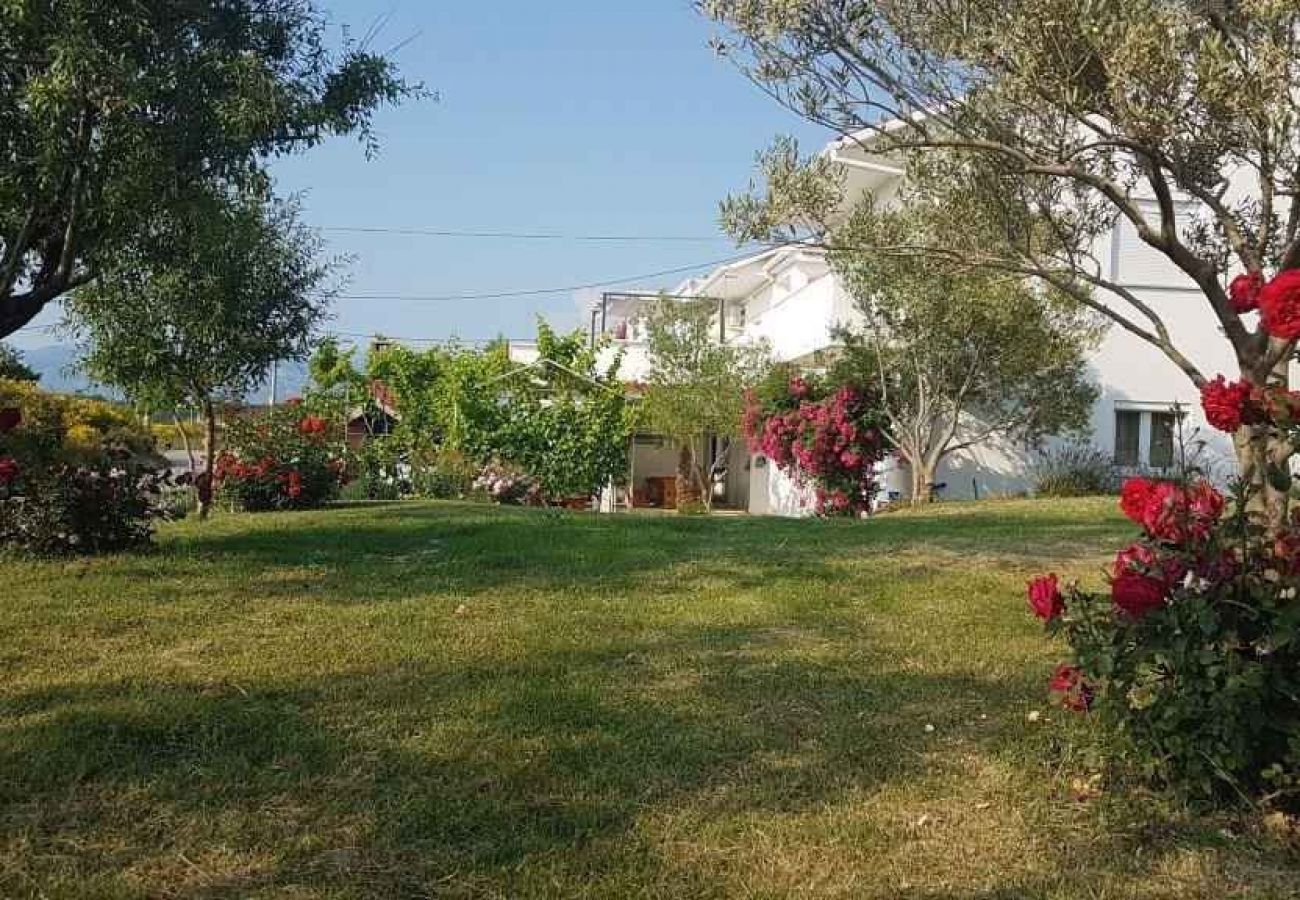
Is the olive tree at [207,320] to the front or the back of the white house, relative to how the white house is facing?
to the front

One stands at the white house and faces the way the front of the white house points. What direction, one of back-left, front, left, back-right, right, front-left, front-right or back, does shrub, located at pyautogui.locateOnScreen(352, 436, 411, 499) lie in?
front-right

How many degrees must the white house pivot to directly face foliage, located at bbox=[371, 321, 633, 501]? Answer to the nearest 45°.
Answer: approximately 45° to its right

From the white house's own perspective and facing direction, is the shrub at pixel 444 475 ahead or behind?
ahead

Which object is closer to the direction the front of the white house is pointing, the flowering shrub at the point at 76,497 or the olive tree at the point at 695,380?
the flowering shrub

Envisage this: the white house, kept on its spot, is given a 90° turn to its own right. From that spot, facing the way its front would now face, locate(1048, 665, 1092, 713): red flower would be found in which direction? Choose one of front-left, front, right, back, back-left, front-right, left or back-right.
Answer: back-left

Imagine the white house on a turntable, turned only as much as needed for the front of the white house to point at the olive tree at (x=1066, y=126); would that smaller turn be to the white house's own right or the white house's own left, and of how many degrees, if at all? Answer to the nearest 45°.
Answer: approximately 45° to the white house's own left

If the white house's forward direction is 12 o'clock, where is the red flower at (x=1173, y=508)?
The red flower is roughly at 11 o'clock from the white house.

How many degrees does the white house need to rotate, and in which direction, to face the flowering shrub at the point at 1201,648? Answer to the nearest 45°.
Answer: approximately 45° to its left

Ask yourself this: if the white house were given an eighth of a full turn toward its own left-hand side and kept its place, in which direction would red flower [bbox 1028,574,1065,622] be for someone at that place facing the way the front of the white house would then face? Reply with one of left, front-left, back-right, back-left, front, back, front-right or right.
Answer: front

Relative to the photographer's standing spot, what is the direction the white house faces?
facing the viewer and to the left of the viewer

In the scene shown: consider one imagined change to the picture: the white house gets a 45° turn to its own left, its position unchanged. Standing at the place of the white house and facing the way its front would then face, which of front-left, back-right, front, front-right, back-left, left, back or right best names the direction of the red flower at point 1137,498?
front

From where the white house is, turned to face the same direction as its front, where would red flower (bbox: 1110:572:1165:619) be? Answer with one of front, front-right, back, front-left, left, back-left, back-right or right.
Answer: front-left

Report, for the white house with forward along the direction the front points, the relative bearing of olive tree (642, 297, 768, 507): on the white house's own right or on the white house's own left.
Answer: on the white house's own right

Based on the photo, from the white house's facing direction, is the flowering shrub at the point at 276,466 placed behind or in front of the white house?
in front

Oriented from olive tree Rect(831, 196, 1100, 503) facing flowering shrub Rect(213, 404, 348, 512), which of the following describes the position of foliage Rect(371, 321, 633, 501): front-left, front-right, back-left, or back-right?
front-right
